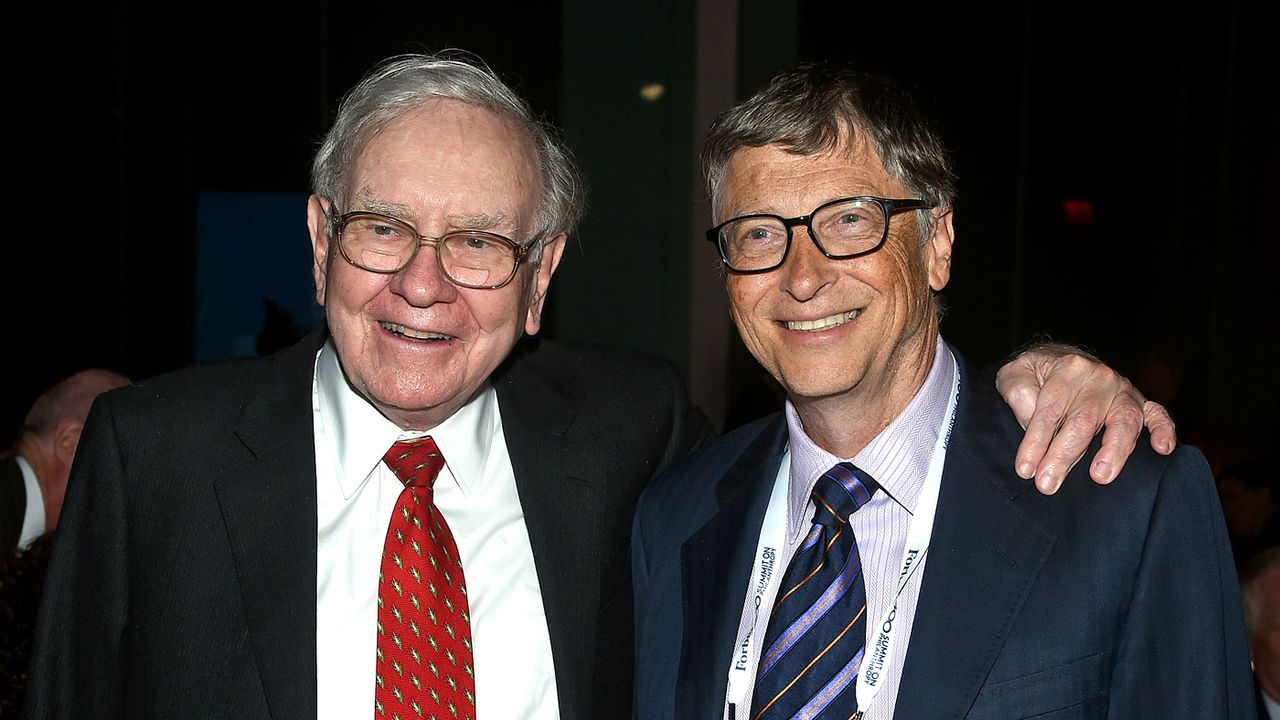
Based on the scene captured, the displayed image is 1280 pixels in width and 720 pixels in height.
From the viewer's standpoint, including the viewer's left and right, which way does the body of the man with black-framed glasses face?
facing the viewer and to the left of the viewer
